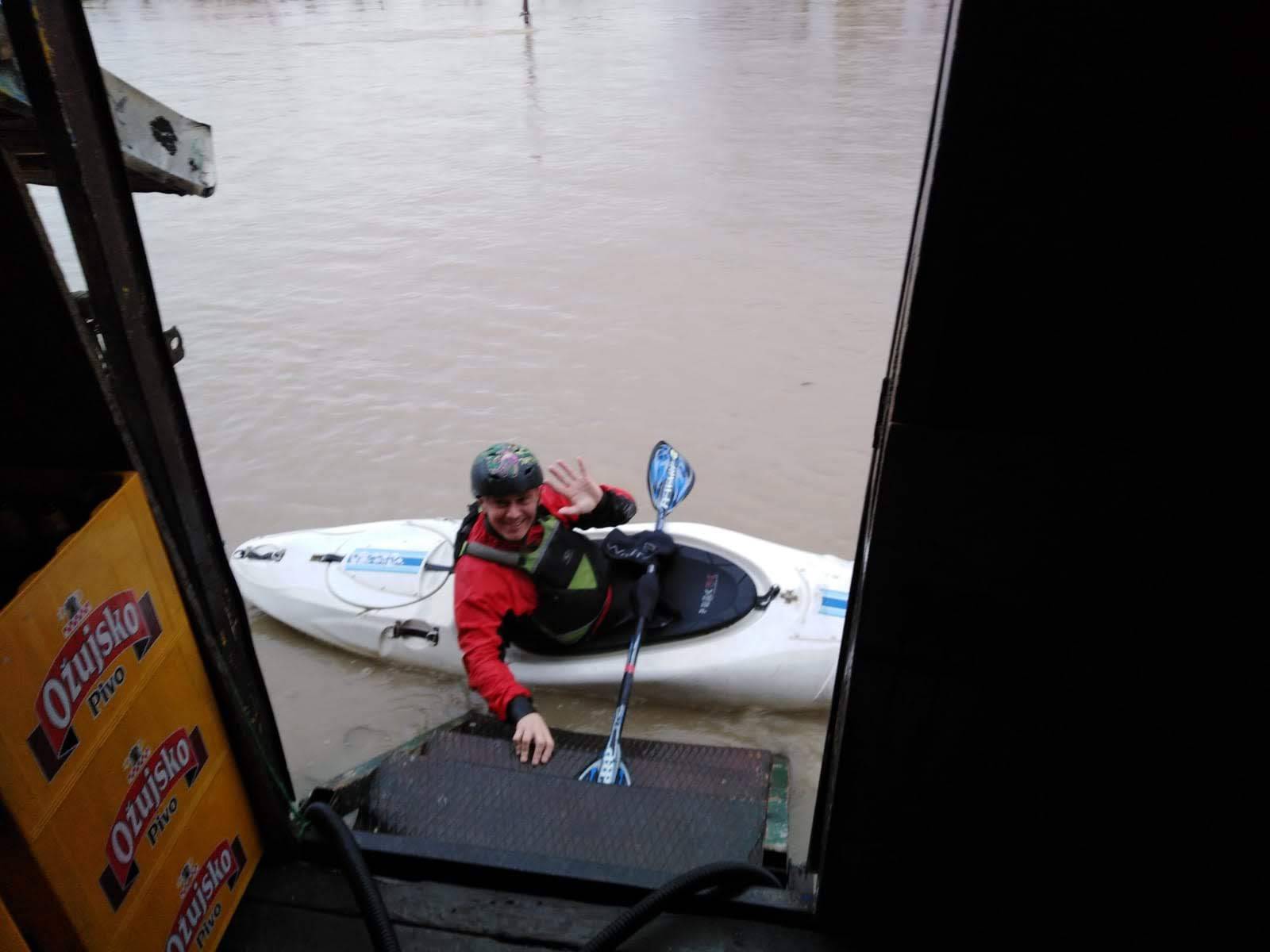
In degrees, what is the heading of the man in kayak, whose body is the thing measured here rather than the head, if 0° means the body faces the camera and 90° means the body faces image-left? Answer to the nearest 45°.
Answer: approximately 315°

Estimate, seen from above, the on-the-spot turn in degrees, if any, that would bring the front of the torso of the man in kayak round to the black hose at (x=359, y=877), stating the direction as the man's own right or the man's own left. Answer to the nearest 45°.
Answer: approximately 45° to the man's own right

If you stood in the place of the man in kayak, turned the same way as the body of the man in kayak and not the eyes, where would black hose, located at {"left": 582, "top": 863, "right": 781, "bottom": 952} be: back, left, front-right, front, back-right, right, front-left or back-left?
front-right

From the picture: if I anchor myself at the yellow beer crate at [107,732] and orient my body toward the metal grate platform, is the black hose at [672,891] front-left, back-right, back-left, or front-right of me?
front-right

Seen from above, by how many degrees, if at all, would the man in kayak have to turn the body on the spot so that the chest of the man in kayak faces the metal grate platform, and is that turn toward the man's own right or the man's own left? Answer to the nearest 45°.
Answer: approximately 45° to the man's own right

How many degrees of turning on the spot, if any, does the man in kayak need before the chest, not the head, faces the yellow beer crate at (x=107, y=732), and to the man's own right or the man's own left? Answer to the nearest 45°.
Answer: approximately 90° to the man's own right
